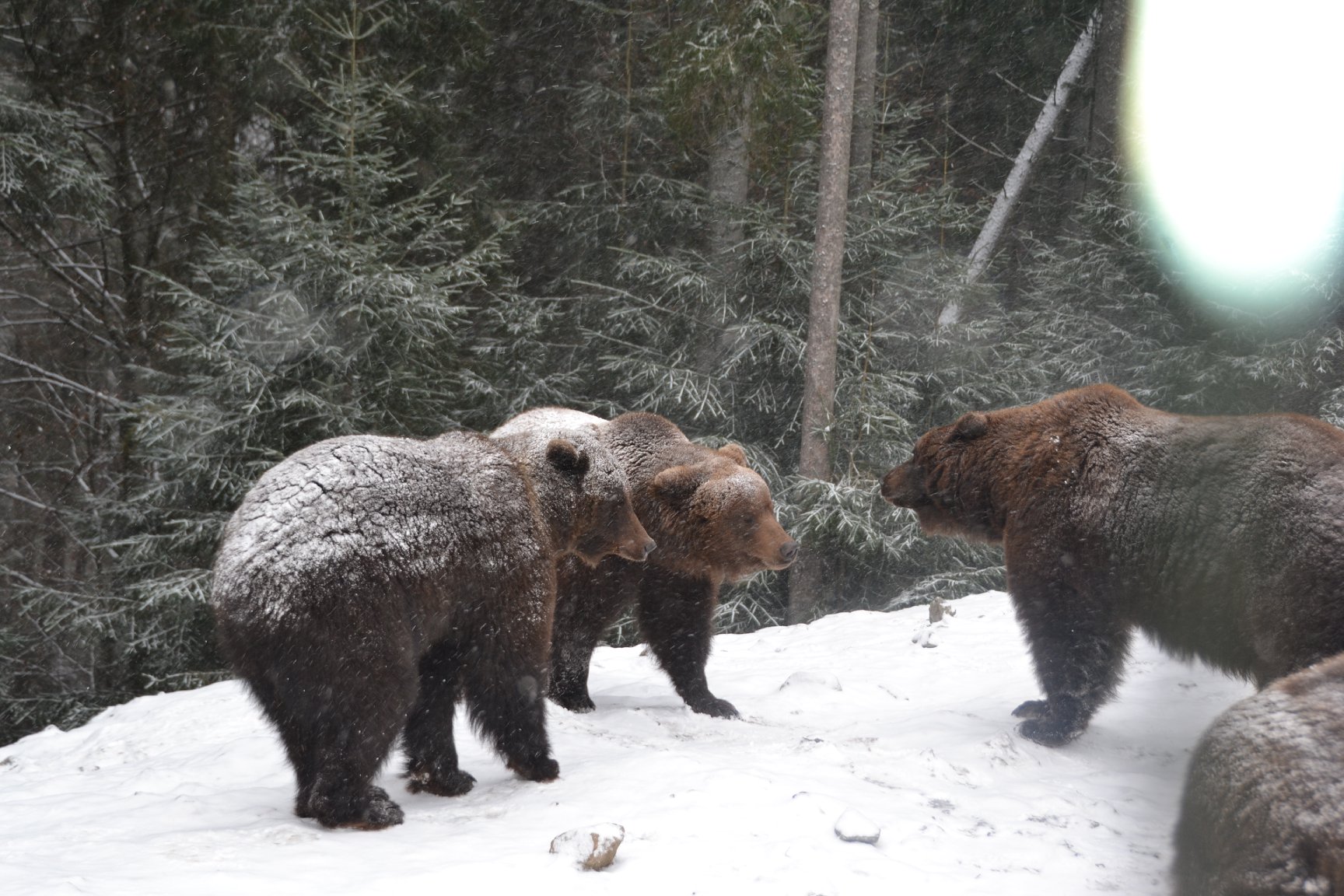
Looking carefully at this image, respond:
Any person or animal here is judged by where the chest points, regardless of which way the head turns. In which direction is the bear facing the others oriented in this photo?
to the viewer's left

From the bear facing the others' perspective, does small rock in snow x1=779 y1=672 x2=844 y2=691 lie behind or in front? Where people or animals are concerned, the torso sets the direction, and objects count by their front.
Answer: in front

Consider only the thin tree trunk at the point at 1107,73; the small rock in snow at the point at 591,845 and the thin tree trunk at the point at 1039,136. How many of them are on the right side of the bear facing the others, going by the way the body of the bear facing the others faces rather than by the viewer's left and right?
2

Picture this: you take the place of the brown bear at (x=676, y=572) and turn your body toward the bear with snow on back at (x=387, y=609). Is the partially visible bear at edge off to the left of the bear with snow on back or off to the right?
left

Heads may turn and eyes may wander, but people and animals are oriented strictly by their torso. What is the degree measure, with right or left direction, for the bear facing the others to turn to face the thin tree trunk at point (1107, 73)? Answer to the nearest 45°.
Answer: approximately 90° to its right

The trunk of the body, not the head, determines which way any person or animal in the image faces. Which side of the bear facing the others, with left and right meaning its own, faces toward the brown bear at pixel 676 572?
front

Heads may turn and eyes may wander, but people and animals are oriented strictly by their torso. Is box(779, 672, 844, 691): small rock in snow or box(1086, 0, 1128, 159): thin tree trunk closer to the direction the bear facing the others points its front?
the small rock in snow

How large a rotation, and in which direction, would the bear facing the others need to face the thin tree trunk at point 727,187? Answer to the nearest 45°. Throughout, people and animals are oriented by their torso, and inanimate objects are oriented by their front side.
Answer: approximately 45° to its right

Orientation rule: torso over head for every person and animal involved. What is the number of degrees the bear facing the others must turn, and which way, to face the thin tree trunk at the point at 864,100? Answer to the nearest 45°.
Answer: approximately 90° to its right

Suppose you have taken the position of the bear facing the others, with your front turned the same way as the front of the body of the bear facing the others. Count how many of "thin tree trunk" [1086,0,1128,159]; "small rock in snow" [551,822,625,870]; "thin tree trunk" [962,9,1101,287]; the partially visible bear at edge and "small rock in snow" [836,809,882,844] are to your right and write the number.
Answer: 2

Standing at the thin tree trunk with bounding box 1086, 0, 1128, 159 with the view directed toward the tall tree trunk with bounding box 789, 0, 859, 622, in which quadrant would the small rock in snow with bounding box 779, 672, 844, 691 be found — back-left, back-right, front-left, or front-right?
front-left

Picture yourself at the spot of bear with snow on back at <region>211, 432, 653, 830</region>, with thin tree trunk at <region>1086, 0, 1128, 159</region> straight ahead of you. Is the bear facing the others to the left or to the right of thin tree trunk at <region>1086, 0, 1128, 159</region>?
right

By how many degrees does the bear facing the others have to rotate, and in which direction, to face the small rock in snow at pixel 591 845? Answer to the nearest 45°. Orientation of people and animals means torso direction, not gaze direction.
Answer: approximately 45° to its left

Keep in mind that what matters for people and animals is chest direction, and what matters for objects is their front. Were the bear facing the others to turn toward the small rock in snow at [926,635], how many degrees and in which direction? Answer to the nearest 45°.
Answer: approximately 45° to its right
